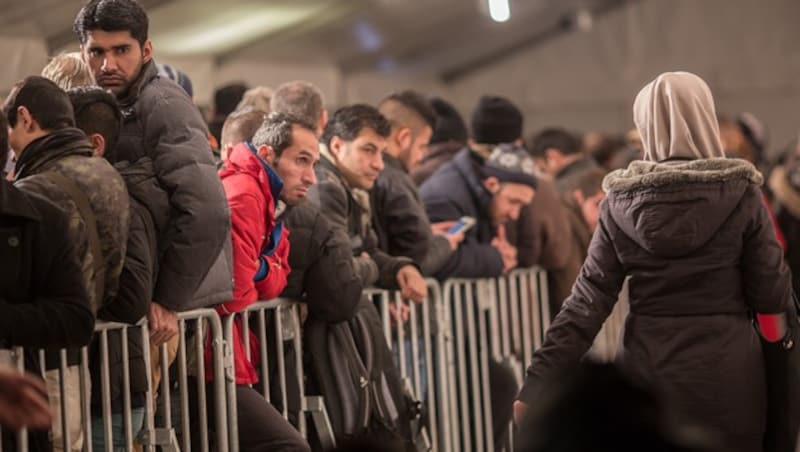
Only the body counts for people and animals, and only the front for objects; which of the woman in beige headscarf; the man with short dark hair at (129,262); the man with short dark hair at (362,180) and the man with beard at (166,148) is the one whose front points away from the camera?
the woman in beige headscarf

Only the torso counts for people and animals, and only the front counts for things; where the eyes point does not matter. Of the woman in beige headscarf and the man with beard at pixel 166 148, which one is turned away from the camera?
the woman in beige headscarf

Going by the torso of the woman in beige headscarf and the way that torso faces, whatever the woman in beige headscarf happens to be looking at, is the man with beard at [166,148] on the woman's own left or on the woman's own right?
on the woman's own left

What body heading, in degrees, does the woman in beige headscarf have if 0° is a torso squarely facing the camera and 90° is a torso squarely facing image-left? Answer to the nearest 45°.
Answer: approximately 180°

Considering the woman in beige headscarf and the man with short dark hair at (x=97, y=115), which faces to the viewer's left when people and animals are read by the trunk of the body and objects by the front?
the man with short dark hair

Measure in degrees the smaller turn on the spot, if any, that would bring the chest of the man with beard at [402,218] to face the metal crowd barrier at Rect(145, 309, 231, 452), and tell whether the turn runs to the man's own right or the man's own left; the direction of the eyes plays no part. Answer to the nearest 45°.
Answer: approximately 135° to the man's own right
